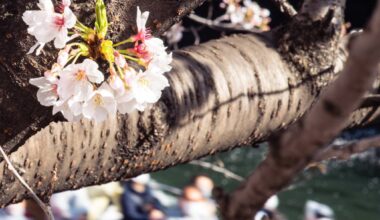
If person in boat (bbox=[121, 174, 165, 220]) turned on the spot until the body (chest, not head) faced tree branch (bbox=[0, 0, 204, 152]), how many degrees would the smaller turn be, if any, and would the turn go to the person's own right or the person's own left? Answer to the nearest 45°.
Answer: approximately 45° to the person's own right

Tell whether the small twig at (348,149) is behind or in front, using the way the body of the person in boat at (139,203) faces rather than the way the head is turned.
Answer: in front

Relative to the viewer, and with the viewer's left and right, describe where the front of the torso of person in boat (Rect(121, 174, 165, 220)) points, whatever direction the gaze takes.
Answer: facing the viewer and to the right of the viewer

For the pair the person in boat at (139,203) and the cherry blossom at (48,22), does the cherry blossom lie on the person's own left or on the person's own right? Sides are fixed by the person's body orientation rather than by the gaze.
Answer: on the person's own right

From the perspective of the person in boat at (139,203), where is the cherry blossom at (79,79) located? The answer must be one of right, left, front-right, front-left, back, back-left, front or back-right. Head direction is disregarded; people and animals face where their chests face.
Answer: front-right

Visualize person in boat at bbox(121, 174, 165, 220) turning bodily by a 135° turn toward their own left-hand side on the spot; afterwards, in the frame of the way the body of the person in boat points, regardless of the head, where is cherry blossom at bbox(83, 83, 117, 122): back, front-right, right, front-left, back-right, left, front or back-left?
back

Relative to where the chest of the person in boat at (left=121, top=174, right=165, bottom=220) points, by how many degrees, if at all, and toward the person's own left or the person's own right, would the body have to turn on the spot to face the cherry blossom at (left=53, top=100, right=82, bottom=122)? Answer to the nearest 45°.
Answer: approximately 45° to the person's own right
